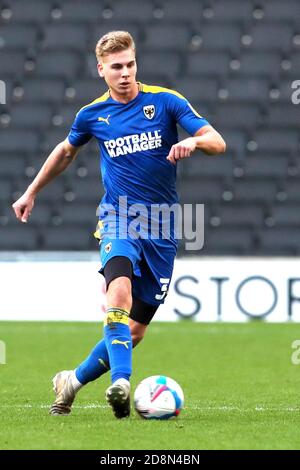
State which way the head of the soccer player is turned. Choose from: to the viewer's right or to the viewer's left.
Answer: to the viewer's right

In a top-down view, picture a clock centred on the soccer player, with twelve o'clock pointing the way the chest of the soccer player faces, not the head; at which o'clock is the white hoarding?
The white hoarding is roughly at 6 o'clock from the soccer player.

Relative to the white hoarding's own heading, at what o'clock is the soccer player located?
The soccer player is roughly at 12 o'clock from the white hoarding.

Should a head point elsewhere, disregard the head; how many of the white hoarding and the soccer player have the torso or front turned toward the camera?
2

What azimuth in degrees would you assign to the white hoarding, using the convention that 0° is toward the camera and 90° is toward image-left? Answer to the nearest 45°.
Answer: approximately 0°
